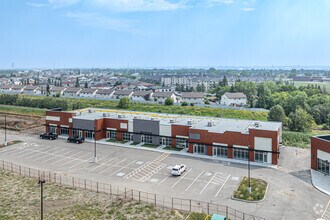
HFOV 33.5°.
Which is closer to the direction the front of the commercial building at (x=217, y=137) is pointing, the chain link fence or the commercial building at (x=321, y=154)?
the chain link fence

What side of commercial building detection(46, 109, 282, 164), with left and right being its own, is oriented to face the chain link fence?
front

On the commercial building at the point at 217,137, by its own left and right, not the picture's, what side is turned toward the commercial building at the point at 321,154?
left

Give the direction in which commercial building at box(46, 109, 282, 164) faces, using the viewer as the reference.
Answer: facing the viewer and to the left of the viewer
